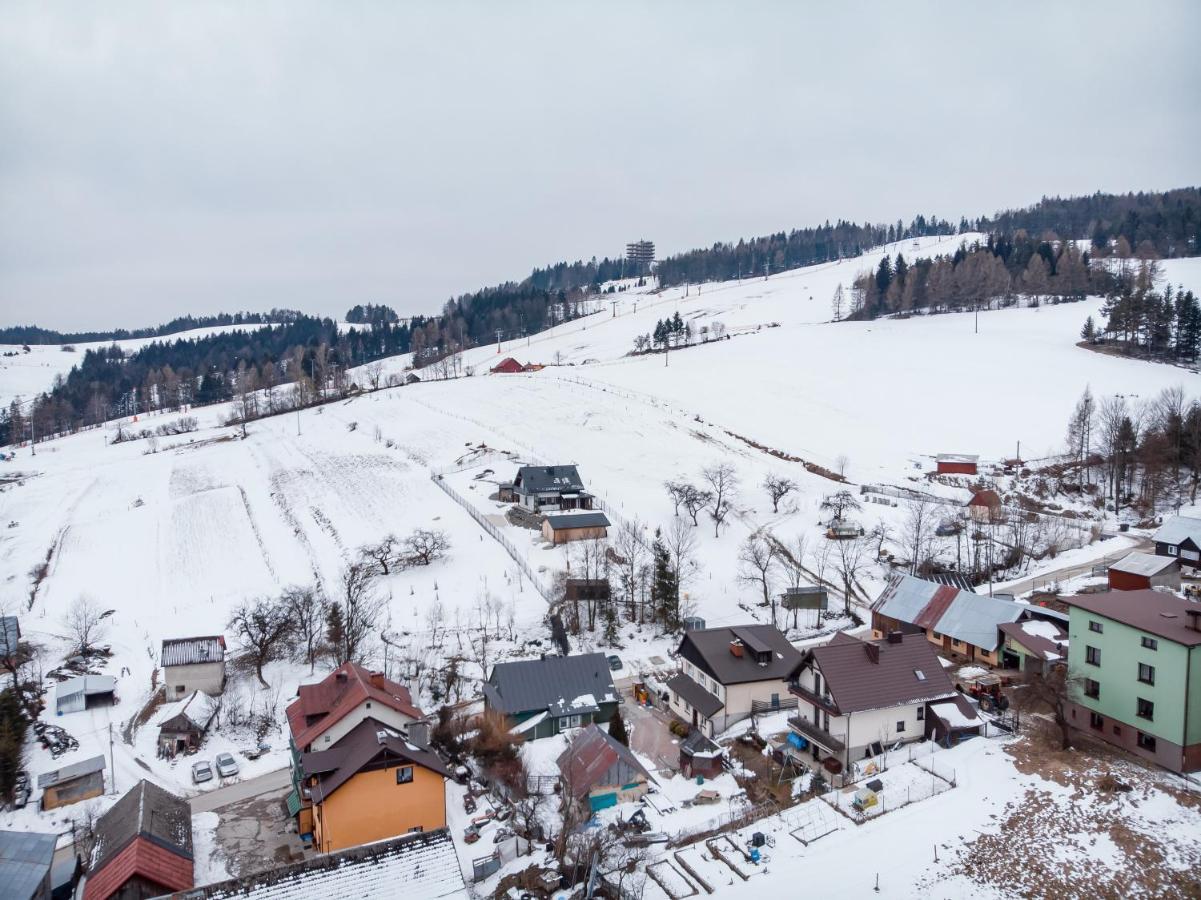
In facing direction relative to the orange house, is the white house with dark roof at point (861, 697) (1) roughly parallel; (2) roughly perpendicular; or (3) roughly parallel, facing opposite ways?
roughly parallel

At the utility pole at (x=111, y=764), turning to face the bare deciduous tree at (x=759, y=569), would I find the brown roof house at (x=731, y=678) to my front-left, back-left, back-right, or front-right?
front-right

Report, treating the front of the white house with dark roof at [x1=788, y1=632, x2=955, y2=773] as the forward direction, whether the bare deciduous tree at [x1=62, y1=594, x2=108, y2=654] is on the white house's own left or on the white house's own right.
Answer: on the white house's own right

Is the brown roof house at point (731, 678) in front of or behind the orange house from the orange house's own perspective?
behind

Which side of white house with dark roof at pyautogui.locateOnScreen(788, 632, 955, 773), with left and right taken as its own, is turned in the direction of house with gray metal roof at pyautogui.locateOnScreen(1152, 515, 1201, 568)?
back

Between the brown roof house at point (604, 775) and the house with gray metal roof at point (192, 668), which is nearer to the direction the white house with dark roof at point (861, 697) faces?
the brown roof house

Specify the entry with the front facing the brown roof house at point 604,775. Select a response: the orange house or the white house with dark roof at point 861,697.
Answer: the white house with dark roof

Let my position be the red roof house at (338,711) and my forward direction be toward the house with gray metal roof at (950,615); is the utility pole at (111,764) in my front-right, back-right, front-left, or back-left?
back-left

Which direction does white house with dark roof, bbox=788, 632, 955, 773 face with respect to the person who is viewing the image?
facing the viewer and to the left of the viewer

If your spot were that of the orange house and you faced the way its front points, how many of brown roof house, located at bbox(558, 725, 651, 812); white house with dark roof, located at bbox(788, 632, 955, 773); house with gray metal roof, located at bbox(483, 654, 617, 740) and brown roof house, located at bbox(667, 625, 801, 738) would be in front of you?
0

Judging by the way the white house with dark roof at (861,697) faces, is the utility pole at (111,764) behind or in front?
in front

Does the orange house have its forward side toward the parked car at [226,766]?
no
